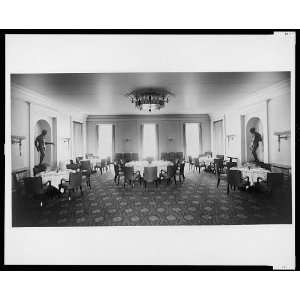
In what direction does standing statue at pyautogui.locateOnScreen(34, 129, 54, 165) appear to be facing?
to the viewer's right
